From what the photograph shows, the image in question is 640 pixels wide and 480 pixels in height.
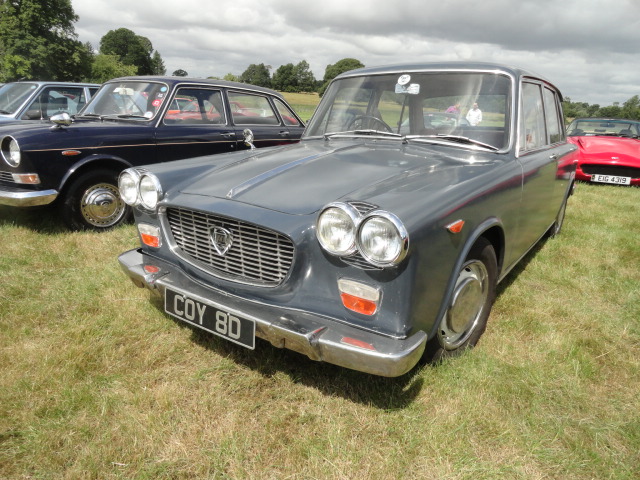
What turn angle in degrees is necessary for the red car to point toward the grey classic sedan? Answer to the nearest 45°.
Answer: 0° — it already faces it

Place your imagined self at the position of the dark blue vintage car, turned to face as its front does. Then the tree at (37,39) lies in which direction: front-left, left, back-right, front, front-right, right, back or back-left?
back-right

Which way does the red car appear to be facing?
toward the camera

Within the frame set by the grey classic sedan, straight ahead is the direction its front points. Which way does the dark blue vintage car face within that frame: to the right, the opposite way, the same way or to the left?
the same way

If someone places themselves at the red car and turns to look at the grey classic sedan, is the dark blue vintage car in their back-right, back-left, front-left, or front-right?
front-right

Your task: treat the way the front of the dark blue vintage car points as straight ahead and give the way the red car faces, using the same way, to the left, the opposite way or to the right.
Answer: the same way

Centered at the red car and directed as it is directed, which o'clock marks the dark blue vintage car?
The dark blue vintage car is roughly at 1 o'clock from the red car.

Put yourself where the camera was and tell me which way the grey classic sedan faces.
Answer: facing the viewer and to the left of the viewer

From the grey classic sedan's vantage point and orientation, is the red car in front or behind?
behind

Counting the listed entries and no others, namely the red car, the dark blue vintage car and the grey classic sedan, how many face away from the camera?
0

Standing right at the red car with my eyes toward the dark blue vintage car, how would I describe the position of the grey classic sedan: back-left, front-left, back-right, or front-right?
front-left

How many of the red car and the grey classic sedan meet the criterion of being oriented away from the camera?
0

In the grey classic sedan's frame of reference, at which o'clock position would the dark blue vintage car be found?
The dark blue vintage car is roughly at 3 o'clock from the grey classic sedan.

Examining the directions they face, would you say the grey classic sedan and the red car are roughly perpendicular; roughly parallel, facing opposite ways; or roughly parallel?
roughly parallel

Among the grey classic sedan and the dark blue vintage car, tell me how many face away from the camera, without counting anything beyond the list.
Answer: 0
